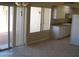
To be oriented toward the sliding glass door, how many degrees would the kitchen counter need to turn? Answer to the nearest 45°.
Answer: approximately 135° to its right

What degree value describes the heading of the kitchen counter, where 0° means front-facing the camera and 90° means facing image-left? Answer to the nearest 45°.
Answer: approximately 315°
